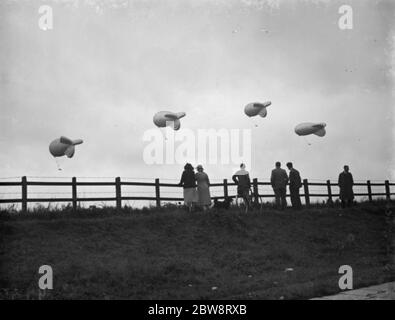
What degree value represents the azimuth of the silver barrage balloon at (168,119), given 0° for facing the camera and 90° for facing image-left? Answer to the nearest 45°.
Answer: approximately 90°

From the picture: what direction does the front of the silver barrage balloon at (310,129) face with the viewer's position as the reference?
facing to the left of the viewer

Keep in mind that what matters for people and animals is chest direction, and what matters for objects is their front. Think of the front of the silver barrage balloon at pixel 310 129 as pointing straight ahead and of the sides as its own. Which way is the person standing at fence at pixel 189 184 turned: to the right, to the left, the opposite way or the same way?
to the right

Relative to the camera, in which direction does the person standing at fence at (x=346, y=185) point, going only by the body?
away from the camera

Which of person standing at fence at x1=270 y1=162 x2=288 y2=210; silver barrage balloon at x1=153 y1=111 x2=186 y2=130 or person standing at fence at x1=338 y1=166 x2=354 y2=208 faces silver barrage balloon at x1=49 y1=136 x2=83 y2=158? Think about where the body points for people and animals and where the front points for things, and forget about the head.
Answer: silver barrage balloon at x1=153 y1=111 x2=186 y2=130

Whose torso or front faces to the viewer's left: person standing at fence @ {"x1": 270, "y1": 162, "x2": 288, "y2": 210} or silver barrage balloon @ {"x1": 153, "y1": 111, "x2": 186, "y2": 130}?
the silver barrage balloon

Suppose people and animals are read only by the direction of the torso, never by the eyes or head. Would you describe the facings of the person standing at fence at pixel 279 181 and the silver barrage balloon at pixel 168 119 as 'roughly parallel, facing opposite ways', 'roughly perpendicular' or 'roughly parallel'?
roughly perpendicular
